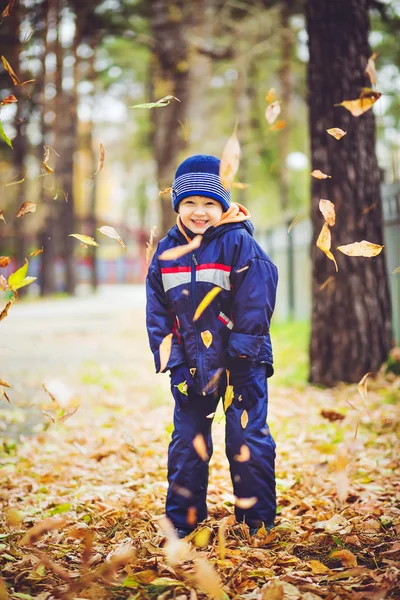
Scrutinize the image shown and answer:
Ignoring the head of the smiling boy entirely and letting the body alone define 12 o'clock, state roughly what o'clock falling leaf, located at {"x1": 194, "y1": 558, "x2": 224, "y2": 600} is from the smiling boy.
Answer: The falling leaf is roughly at 12 o'clock from the smiling boy.

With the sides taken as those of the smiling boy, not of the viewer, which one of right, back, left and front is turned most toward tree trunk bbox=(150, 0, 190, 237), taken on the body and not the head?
back

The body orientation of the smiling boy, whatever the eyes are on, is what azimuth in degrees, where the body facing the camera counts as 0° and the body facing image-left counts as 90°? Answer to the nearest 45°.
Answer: approximately 0°

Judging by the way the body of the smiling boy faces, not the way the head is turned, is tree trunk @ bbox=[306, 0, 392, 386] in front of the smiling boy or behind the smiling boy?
behind

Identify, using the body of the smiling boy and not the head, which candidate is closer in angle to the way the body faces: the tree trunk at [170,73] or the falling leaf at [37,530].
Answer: the falling leaf

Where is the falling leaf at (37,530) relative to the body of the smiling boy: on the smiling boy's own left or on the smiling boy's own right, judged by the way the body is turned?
on the smiling boy's own right
